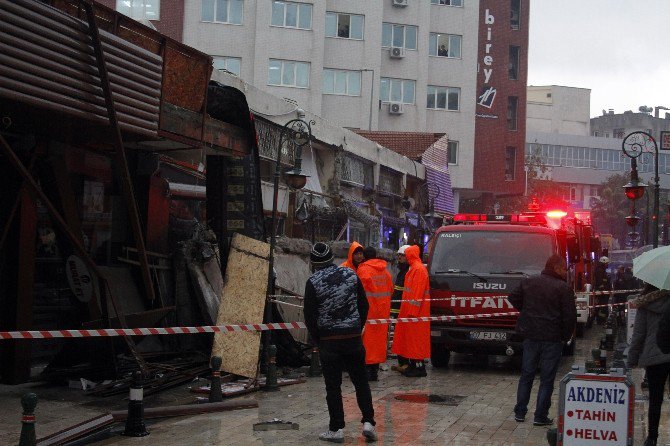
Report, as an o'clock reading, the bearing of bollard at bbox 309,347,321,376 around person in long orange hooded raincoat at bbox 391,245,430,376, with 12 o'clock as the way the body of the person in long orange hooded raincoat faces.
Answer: The bollard is roughly at 11 o'clock from the person in long orange hooded raincoat.

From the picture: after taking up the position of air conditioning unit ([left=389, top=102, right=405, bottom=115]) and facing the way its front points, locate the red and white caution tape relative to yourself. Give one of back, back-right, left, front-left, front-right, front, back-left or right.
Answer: front

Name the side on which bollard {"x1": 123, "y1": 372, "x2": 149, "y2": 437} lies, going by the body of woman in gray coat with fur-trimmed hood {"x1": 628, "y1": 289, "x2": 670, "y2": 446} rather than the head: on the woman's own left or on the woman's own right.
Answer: on the woman's own left

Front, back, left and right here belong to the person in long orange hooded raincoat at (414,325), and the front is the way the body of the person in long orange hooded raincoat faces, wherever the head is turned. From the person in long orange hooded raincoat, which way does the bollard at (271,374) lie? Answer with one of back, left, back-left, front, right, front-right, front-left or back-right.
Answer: front-left

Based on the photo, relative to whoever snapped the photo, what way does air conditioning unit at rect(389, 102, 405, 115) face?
facing the viewer

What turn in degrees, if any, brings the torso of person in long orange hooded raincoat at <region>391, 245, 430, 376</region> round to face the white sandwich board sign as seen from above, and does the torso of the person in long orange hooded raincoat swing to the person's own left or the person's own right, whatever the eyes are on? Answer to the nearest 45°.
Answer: approximately 90° to the person's own left

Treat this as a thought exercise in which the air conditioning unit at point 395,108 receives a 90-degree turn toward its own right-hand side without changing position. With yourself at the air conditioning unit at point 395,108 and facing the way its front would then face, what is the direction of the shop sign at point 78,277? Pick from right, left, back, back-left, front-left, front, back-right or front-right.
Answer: left

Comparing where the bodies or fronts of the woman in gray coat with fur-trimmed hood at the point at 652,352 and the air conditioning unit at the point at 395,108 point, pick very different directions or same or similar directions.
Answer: very different directions
